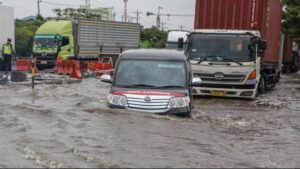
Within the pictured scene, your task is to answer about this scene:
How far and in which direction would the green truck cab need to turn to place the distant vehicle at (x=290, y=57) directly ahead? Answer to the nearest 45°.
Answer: approximately 135° to its left

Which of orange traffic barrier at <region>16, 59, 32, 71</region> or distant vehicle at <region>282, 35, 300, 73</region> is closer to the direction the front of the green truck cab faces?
the orange traffic barrier

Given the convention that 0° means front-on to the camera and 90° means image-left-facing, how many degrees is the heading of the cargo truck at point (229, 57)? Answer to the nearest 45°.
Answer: approximately 0°

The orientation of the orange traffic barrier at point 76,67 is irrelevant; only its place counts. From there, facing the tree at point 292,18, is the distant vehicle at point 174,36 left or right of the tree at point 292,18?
left

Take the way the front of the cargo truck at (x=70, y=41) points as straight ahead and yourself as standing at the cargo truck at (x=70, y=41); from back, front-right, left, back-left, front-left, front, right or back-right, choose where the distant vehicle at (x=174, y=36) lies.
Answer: back-left

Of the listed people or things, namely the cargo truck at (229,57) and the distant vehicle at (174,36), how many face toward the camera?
2

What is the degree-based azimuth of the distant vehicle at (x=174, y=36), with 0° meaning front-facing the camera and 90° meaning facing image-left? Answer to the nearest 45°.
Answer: approximately 0°

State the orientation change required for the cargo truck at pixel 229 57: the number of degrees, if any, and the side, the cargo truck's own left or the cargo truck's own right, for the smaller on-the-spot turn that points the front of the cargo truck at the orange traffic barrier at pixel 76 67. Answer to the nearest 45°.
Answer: approximately 135° to the cargo truck's own right
